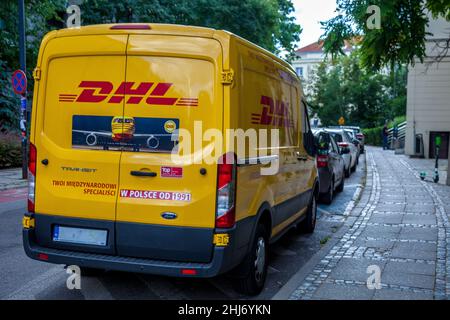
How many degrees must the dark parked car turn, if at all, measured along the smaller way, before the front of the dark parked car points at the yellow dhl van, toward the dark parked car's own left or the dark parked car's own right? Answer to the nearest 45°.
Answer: approximately 180°

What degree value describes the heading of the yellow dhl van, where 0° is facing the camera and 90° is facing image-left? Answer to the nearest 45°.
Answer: approximately 225°

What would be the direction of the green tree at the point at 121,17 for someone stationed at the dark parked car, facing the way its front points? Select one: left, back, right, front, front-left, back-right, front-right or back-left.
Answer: front-left

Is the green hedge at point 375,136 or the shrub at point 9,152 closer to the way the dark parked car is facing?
the green hedge

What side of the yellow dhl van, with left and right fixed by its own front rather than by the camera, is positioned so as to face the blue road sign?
left

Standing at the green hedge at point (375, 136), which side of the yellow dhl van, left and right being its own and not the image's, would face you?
front

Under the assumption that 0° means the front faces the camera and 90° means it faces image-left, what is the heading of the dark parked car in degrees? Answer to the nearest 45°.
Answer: approximately 180°

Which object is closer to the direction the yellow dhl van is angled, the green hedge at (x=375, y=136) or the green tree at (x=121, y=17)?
the green hedge

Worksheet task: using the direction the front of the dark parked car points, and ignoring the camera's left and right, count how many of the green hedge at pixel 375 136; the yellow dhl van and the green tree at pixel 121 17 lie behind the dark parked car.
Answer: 1

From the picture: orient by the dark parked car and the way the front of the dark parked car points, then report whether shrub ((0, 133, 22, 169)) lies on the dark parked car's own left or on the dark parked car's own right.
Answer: on the dark parked car's own left

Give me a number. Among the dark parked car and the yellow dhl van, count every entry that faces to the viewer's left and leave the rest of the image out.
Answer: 0
